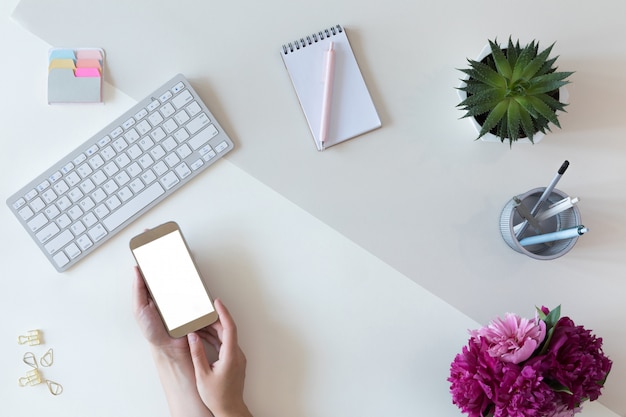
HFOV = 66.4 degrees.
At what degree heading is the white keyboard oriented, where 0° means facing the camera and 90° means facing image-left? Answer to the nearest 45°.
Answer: approximately 315°

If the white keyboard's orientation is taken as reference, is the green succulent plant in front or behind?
in front

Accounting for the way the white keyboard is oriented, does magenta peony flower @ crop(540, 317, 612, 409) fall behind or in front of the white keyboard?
in front

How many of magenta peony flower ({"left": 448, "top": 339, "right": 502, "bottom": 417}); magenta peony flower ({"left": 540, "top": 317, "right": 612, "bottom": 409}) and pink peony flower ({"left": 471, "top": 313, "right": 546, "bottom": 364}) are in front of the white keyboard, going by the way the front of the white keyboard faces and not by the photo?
3
